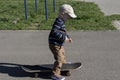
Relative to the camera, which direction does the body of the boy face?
to the viewer's right

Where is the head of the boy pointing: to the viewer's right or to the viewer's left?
to the viewer's right
